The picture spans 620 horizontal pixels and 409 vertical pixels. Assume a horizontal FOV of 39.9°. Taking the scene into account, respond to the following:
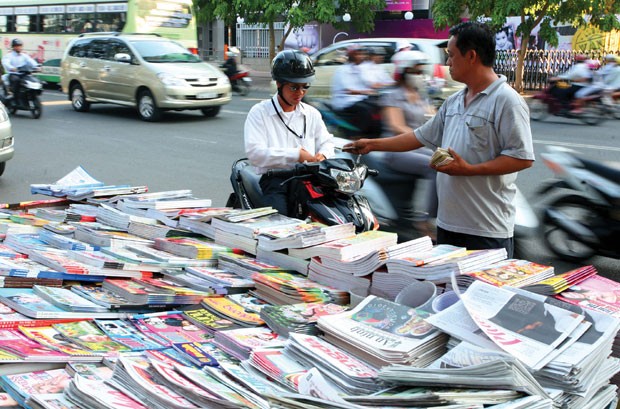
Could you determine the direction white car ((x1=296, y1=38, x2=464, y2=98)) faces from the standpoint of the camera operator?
facing to the left of the viewer

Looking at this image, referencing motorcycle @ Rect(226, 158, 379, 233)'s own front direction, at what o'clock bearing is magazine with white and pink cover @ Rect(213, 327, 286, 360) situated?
The magazine with white and pink cover is roughly at 2 o'clock from the motorcycle.

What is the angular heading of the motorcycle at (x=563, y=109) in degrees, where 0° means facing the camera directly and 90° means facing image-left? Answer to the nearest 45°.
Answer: approximately 90°

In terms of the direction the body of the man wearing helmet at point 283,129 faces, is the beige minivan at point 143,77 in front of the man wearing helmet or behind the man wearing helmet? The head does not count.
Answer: behind

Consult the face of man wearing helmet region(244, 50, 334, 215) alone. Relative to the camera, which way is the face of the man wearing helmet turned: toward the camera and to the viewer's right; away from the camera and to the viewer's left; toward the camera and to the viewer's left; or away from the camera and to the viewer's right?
toward the camera and to the viewer's right

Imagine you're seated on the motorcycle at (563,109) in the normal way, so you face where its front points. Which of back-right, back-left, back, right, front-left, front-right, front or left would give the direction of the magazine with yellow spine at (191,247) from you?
left

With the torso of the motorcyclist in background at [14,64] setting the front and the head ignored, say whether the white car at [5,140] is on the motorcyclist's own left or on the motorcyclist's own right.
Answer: on the motorcyclist's own right

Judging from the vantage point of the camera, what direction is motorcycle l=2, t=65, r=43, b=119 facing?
facing the viewer and to the right of the viewer

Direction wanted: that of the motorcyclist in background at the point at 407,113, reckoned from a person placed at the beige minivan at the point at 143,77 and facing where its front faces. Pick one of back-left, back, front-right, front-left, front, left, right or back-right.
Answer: front-right

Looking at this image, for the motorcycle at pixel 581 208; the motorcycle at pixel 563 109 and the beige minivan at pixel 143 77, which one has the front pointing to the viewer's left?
the motorcycle at pixel 563 109

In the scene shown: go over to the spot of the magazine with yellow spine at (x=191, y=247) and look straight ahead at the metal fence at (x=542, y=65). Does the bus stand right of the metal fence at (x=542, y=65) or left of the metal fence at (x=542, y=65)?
left

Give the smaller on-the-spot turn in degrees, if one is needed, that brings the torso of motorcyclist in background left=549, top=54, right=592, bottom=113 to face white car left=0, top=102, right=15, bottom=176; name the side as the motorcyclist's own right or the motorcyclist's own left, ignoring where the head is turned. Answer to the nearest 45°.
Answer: approximately 45° to the motorcyclist's own left
